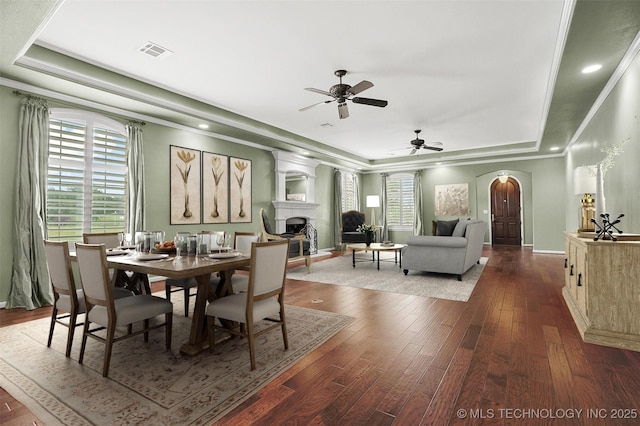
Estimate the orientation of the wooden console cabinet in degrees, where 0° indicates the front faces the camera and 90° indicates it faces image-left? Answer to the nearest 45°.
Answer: approximately 90°

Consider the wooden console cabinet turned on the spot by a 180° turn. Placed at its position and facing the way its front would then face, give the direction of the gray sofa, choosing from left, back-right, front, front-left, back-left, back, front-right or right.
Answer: back-left

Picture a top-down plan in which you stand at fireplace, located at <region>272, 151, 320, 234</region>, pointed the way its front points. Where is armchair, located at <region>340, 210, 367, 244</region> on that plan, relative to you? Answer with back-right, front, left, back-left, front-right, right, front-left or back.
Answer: left

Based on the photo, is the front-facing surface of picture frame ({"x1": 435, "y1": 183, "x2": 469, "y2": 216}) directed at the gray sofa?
yes

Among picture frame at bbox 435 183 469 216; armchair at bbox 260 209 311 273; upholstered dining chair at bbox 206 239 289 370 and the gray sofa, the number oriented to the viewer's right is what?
1

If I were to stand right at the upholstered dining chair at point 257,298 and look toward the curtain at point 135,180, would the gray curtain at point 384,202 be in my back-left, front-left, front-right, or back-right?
front-right

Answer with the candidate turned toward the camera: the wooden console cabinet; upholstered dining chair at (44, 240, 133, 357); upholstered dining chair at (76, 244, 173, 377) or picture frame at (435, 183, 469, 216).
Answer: the picture frame

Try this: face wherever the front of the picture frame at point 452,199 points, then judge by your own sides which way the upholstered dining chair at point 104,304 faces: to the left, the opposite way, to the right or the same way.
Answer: the opposite way

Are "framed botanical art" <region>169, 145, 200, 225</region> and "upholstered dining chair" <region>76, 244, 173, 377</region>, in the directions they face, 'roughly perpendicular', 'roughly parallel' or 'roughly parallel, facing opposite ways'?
roughly perpendicular

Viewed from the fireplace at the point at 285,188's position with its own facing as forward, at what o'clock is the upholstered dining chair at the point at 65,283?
The upholstered dining chair is roughly at 2 o'clock from the fireplace.

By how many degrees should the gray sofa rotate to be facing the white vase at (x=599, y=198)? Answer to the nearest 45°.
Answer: approximately 135° to its left

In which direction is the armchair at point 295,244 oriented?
to the viewer's right

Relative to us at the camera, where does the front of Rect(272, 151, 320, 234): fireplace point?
facing the viewer and to the right of the viewer

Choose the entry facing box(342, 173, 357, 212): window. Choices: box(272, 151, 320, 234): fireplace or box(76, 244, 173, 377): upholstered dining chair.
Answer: the upholstered dining chair
